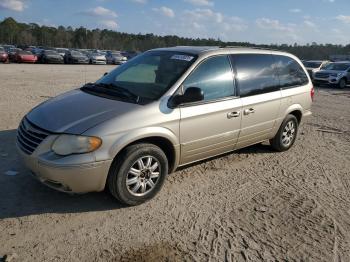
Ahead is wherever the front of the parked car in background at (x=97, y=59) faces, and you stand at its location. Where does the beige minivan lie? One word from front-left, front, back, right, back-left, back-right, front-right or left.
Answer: front-right

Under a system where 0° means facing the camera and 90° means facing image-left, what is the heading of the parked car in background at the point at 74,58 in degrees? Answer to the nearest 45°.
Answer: approximately 315°

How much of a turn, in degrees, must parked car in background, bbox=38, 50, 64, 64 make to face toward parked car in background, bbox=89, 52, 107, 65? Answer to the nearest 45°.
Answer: approximately 90° to its left

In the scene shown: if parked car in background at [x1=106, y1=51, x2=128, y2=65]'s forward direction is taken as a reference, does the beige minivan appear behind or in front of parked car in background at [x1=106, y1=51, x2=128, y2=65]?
in front

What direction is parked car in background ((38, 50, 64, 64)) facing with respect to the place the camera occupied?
facing the viewer and to the right of the viewer

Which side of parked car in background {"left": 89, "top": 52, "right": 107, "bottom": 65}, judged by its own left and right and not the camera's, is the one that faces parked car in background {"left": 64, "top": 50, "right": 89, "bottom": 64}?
right

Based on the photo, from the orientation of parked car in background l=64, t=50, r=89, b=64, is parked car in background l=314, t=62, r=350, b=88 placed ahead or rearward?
ahead

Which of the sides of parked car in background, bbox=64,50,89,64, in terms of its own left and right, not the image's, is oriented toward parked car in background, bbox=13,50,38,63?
right

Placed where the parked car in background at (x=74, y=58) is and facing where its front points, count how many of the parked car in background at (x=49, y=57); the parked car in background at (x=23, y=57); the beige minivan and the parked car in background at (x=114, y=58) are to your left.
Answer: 1

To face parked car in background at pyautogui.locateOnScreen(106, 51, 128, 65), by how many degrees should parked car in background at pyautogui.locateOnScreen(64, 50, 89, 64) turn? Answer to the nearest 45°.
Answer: approximately 90° to its left

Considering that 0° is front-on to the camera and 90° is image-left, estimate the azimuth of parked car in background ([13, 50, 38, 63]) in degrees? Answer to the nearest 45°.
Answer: approximately 315°

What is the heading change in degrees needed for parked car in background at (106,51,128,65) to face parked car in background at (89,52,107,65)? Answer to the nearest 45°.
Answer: approximately 90° to its right

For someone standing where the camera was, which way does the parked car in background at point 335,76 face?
facing the viewer and to the left of the viewer
